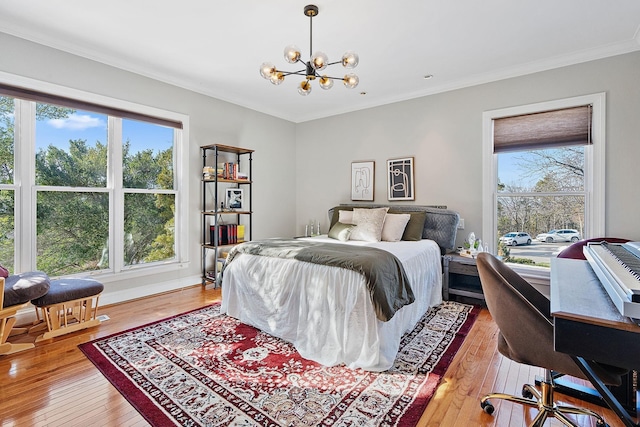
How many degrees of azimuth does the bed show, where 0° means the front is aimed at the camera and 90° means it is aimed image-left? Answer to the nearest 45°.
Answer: approximately 45°

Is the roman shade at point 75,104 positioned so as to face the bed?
yes

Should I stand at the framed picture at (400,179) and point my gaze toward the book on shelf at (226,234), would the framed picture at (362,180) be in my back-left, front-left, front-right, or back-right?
front-right

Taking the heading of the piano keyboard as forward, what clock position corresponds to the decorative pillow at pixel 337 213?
The decorative pillow is roughly at 1 o'clock from the piano keyboard.

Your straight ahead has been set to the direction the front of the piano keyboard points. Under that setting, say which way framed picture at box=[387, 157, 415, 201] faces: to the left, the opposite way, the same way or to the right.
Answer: to the left

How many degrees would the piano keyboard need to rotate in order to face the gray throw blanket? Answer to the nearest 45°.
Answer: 0° — it already faces it

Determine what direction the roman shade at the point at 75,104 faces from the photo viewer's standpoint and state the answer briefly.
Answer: facing the viewer and to the right of the viewer

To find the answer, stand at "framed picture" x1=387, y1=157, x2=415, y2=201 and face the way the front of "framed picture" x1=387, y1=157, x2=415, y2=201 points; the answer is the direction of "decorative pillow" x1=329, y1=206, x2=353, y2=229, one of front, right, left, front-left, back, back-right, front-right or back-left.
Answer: front-right

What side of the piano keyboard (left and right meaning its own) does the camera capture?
left

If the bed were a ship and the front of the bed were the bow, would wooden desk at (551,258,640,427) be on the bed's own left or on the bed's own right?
on the bed's own left

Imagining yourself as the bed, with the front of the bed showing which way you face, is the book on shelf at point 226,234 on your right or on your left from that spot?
on your right

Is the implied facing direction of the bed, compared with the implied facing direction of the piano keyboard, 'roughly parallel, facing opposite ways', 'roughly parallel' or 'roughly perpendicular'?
roughly perpendicular

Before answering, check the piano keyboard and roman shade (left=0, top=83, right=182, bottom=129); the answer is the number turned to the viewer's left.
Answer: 1

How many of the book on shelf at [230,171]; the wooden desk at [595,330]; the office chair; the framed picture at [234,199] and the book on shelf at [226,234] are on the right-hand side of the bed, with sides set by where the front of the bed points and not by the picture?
3

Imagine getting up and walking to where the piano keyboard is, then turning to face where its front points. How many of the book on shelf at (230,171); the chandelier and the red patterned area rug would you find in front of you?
3

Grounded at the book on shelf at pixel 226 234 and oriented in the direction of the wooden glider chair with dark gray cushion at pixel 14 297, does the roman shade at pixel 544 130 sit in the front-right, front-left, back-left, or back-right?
back-left
